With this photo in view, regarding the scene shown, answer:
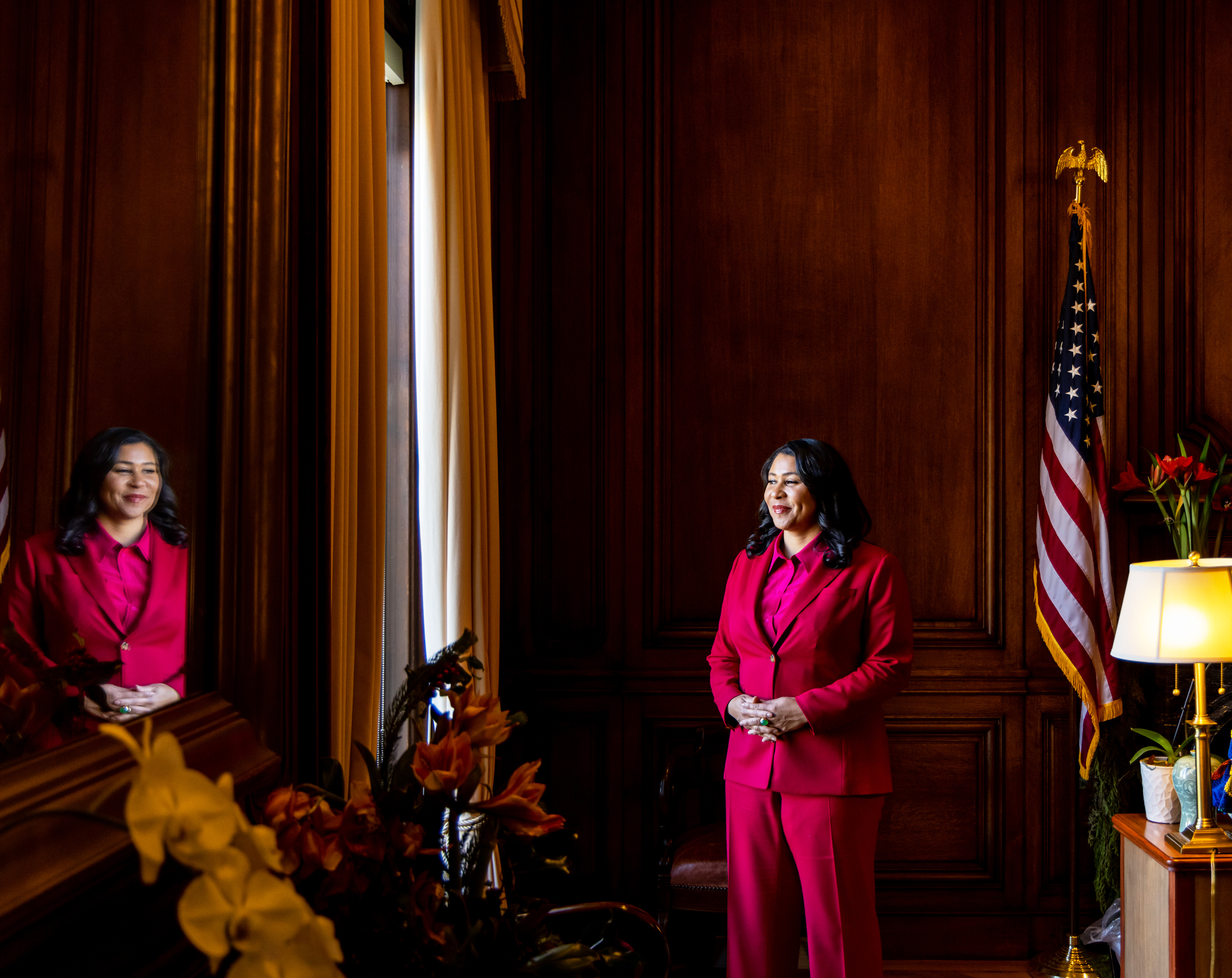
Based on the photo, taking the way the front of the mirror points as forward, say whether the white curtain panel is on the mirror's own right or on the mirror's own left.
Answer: on the mirror's own left

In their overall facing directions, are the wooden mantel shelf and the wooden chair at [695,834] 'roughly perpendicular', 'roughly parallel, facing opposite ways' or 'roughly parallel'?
roughly perpendicular

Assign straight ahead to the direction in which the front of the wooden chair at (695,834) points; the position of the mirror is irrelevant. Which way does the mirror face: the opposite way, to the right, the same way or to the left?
to the left

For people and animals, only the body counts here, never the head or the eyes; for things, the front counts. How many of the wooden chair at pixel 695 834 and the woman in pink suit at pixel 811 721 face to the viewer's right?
0

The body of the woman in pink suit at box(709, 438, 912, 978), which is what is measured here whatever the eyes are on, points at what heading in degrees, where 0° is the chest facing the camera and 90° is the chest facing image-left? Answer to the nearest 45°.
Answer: approximately 45°

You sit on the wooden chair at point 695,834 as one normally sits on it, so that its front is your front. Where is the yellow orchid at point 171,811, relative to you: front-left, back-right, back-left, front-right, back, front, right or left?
front

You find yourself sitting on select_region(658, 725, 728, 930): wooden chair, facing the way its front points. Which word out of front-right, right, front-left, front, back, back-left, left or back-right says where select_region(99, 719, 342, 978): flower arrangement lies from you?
front

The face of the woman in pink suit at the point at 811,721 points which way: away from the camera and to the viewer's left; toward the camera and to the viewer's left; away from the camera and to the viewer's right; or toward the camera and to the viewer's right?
toward the camera and to the viewer's left

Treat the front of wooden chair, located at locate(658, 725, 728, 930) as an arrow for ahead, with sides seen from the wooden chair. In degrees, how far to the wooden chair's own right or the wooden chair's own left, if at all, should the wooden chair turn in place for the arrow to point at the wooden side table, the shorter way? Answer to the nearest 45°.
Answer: approximately 45° to the wooden chair's own left

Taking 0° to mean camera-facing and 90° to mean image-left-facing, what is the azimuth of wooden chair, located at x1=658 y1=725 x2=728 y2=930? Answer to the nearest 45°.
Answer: approximately 0°

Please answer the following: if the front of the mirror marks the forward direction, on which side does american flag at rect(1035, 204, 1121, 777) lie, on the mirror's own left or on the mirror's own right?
on the mirror's own left

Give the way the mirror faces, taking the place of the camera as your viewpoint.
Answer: facing the viewer and to the right of the viewer

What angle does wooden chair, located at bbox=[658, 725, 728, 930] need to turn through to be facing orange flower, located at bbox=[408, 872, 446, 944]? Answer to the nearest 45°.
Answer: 0° — it already faces it

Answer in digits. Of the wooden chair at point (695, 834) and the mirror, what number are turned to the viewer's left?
0
